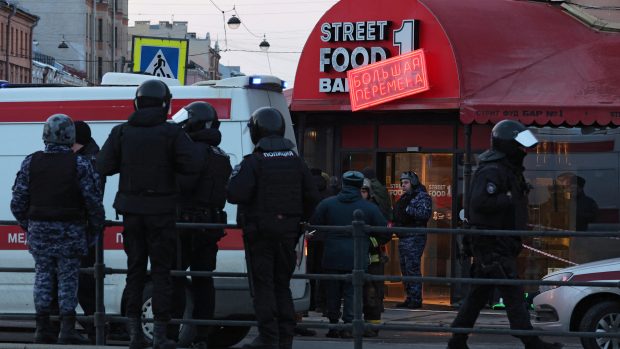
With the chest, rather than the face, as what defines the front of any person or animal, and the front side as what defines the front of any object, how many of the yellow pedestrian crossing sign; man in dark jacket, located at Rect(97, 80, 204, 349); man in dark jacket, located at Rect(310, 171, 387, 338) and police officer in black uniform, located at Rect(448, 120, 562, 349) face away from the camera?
2

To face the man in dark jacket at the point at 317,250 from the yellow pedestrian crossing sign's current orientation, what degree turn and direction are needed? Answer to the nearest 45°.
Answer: approximately 45° to its left

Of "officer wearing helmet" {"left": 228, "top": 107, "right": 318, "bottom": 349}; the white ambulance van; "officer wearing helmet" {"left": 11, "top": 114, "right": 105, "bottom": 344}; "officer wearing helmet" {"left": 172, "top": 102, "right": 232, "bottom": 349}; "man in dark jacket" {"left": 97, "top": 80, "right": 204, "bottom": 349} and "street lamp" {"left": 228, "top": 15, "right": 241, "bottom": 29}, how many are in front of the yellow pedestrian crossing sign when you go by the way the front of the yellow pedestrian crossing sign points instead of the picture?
5

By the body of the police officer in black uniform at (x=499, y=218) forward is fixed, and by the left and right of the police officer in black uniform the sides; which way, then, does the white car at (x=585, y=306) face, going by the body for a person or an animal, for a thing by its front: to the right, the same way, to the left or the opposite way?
the opposite way

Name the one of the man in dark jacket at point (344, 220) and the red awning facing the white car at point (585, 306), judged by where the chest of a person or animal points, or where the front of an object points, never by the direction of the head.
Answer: the red awning

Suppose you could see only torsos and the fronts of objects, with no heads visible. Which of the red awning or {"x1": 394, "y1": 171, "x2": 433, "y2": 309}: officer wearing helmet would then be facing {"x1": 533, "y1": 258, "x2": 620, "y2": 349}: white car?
the red awning

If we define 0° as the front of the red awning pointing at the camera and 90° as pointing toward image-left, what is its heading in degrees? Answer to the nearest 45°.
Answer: approximately 0°

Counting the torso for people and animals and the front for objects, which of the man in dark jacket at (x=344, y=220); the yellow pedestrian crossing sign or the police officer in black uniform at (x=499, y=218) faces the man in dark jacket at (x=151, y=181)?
the yellow pedestrian crossing sign

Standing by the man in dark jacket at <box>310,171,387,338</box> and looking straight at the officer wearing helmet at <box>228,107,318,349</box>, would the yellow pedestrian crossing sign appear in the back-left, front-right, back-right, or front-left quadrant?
back-right

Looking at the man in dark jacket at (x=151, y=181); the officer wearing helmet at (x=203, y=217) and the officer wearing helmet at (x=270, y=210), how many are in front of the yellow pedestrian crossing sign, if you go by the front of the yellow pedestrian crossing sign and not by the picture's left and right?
3

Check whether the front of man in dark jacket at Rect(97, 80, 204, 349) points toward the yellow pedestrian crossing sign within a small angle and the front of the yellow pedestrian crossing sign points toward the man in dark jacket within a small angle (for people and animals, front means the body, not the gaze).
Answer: yes

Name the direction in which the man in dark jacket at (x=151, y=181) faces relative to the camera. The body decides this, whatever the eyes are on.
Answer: away from the camera

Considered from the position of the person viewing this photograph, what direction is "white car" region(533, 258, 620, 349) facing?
facing to the left of the viewer
